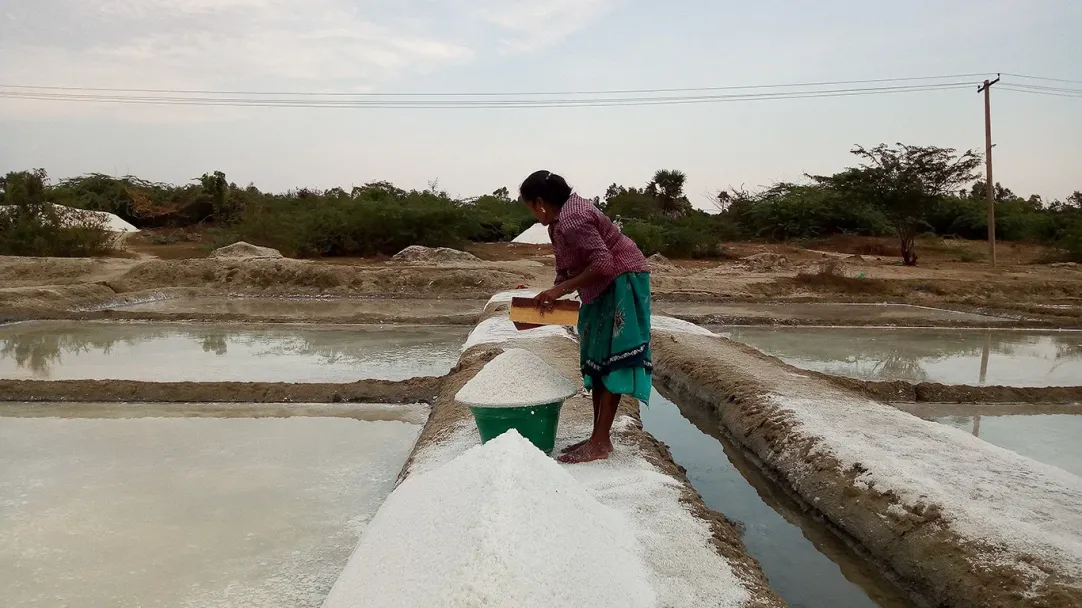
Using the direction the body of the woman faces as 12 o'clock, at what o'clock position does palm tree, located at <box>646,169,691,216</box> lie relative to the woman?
The palm tree is roughly at 3 o'clock from the woman.

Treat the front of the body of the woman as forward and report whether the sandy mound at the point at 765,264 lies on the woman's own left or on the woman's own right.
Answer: on the woman's own right

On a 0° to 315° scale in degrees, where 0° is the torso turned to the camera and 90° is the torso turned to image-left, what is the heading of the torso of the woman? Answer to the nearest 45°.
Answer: approximately 90°

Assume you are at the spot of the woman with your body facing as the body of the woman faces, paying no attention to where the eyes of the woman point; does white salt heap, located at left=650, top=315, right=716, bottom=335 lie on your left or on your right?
on your right

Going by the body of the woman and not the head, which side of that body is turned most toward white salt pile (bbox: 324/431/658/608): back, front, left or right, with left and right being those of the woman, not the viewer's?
left

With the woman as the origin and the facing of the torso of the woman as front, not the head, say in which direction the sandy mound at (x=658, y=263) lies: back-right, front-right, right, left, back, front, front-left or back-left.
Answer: right

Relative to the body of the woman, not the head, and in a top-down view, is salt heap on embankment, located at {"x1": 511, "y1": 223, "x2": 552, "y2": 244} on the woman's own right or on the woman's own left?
on the woman's own right

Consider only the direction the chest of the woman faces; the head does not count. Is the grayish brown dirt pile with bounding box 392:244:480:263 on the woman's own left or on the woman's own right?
on the woman's own right

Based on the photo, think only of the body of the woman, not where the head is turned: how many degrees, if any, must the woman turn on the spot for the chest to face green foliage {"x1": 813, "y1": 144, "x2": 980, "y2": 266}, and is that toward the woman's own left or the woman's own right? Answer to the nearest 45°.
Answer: approximately 135° to the woman's own right
